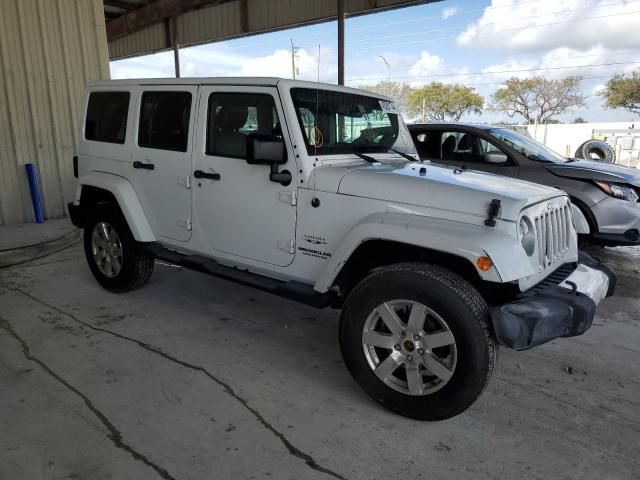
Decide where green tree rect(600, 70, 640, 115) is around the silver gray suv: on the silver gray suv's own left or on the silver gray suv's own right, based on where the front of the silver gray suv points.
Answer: on the silver gray suv's own left

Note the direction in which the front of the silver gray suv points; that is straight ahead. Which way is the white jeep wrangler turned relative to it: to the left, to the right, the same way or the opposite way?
the same way

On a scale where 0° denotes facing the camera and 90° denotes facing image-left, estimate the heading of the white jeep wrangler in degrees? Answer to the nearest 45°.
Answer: approximately 315°

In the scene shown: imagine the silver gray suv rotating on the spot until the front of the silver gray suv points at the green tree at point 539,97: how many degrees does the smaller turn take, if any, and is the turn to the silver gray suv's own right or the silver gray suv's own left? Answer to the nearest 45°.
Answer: approximately 135° to the silver gray suv's own left

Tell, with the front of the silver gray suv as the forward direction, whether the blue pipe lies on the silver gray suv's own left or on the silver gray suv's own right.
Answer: on the silver gray suv's own right

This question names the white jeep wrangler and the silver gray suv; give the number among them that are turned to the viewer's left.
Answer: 0

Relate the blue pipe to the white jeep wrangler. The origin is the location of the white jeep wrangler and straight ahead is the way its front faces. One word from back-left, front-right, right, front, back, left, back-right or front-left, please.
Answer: back

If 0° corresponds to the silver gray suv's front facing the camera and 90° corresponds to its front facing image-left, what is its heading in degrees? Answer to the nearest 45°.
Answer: approximately 315°

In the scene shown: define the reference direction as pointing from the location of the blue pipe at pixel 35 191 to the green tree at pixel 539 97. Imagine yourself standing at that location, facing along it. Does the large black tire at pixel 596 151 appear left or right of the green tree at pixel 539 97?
right
